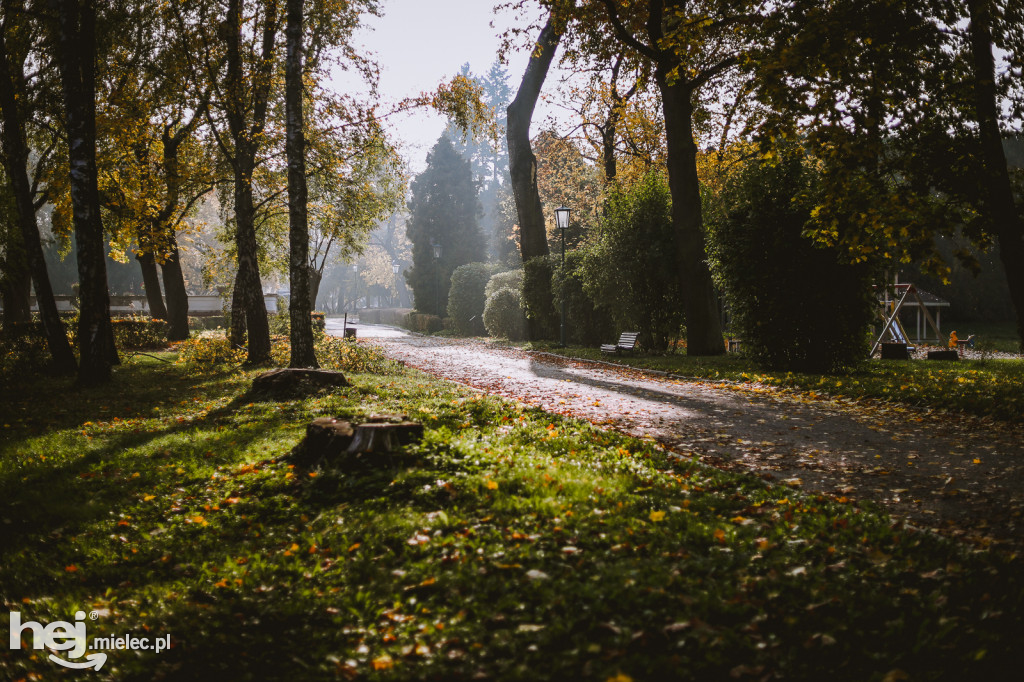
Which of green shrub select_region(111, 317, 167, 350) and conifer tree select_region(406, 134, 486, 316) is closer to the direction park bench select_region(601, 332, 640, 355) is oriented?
the green shrub

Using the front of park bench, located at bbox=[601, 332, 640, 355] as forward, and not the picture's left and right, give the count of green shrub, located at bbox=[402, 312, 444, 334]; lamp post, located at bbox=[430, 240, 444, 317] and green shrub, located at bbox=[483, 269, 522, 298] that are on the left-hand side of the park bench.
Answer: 0

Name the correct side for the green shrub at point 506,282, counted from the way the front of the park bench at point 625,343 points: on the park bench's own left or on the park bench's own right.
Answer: on the park bench's own right

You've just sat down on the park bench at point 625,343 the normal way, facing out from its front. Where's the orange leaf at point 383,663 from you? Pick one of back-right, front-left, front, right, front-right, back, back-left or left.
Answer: front-left

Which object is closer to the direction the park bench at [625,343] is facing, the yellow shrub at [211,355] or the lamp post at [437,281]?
the yellow shrub

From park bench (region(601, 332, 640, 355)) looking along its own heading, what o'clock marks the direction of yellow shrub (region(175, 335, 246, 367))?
The yellow shrub is roughly at 1 o'clock from the park bench.

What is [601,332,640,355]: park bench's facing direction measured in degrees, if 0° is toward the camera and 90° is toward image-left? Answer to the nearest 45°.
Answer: approximately 45°
